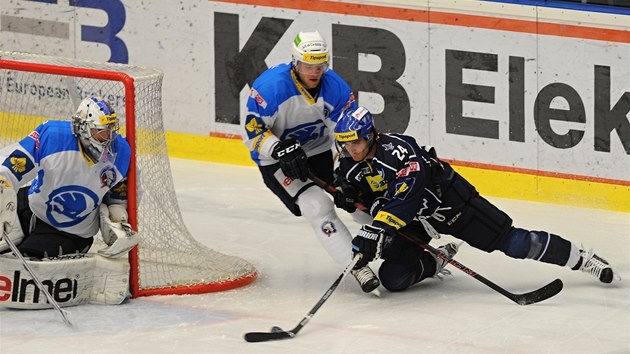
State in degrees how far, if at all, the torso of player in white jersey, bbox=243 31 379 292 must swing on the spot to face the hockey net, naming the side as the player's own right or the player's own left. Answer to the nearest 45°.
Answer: approximately 135° to the player's own right

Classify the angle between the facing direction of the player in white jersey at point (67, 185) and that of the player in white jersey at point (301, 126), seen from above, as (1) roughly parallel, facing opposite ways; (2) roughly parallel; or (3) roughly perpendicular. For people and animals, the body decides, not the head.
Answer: roughly parallel

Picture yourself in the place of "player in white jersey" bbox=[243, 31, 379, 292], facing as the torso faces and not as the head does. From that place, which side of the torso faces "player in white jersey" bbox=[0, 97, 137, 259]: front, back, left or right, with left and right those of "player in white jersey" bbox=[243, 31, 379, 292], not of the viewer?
right

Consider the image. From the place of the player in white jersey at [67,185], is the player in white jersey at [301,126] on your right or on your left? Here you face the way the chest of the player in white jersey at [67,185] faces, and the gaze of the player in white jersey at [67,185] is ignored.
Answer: on your left

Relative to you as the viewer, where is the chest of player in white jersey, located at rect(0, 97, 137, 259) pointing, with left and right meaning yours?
facing the viewer and to the right of the viewer
